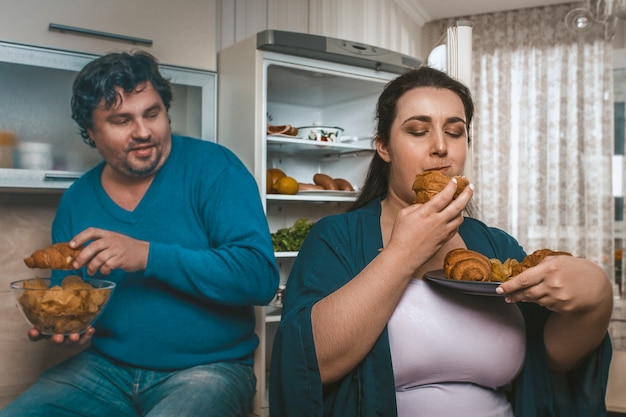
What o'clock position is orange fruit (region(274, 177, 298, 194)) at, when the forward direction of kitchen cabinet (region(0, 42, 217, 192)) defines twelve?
The orange fruit is roughly at 10 o'clock from the kitchen cabinet.

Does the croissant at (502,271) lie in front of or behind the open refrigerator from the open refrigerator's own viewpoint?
in front

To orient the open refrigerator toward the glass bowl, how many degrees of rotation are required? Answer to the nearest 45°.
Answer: approximately 45° to its right

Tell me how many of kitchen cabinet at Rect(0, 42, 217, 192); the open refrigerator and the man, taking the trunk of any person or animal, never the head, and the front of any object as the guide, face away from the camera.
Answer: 0

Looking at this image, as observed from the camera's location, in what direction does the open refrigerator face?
facing the viewer and to the right of the viewer

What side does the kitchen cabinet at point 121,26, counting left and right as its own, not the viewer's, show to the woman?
front

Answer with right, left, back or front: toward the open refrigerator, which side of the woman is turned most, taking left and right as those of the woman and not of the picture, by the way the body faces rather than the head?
back

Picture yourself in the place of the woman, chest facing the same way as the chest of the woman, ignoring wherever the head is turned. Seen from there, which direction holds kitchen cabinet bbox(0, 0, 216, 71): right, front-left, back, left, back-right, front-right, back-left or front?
back

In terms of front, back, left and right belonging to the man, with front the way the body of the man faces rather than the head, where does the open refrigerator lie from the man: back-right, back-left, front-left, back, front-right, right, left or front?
back

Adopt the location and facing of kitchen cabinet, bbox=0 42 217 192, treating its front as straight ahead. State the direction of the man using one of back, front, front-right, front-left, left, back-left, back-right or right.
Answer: front

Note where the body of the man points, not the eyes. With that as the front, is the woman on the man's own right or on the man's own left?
on the man's own left

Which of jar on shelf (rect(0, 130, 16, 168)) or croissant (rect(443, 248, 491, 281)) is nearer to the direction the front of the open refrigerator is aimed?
the croissant

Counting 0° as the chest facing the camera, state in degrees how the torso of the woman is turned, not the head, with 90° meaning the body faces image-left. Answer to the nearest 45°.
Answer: approximately 315°

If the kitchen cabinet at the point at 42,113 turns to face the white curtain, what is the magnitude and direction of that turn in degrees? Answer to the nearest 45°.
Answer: approximately 90° to its left

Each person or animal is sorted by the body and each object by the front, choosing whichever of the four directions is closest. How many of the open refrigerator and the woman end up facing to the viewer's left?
0
